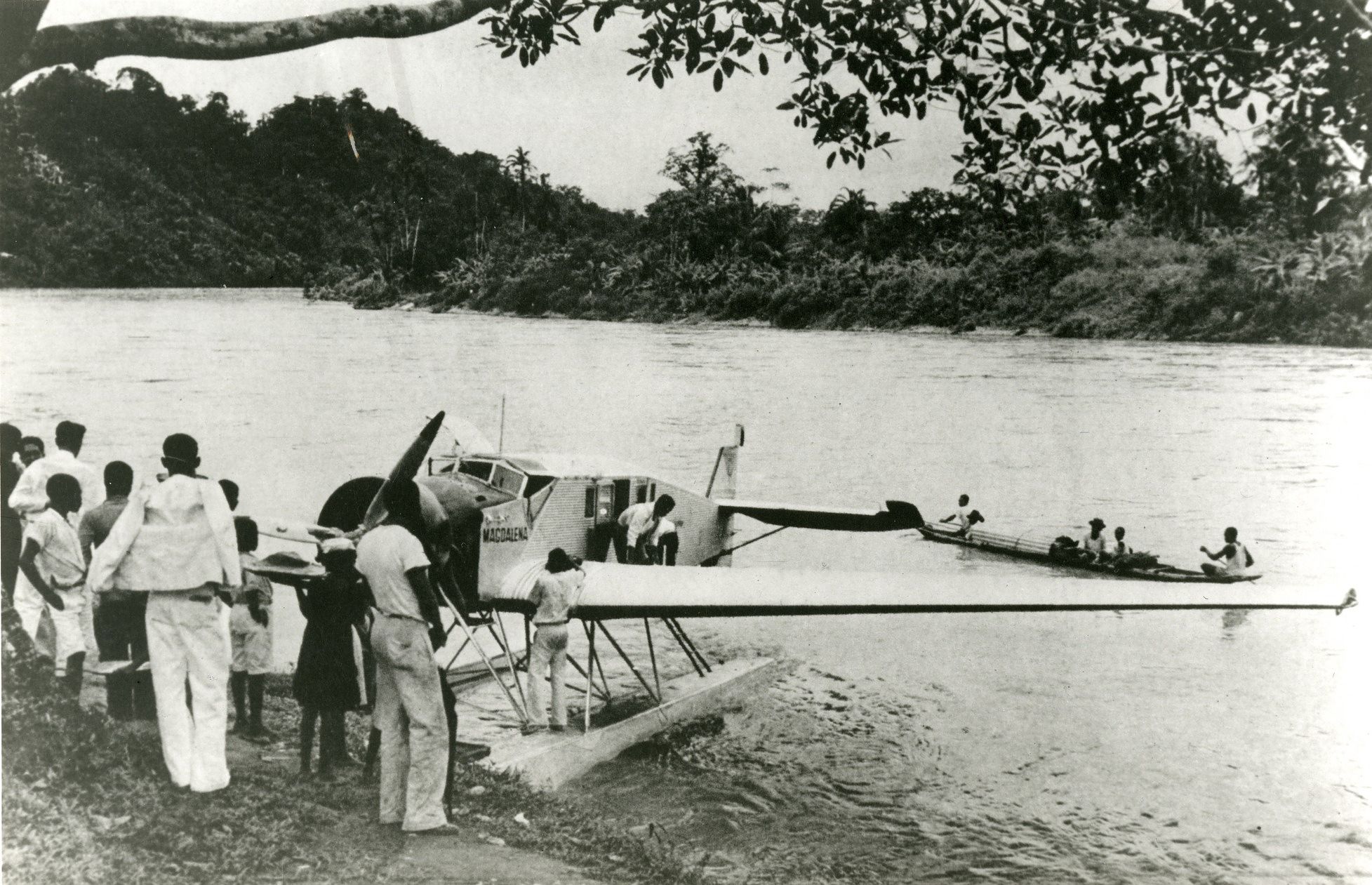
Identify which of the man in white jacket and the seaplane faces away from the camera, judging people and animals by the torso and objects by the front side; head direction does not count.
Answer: the man in white jacket

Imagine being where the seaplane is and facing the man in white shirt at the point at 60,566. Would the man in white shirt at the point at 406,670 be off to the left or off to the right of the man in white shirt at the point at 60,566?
left

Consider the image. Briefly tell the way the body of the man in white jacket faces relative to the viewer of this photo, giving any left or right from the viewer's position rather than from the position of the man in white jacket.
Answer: facing away from the viewer

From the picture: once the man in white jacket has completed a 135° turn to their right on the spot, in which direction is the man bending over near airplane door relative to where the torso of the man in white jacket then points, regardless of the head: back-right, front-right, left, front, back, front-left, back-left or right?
left

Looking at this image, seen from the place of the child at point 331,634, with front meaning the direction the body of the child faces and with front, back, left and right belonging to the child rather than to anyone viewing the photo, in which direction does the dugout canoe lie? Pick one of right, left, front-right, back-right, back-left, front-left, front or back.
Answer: front-right

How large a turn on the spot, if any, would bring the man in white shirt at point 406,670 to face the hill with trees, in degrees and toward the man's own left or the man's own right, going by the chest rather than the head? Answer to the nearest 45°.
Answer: approximately 45° to the man's own left

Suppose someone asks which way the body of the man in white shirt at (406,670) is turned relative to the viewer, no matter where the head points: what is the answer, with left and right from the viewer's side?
facing away from the viewer and to the right of the viewer

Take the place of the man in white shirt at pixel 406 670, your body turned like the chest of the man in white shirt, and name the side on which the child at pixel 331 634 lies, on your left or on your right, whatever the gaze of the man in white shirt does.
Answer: on your left

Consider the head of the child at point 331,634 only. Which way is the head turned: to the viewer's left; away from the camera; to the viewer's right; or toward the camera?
away from the camera

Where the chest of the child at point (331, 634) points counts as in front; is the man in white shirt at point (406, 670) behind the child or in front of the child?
behind

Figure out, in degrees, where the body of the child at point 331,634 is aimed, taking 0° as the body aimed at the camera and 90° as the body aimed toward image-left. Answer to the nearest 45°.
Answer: approximately 180°

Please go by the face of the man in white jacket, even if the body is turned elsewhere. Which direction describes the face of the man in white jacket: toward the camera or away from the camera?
away from the camera
